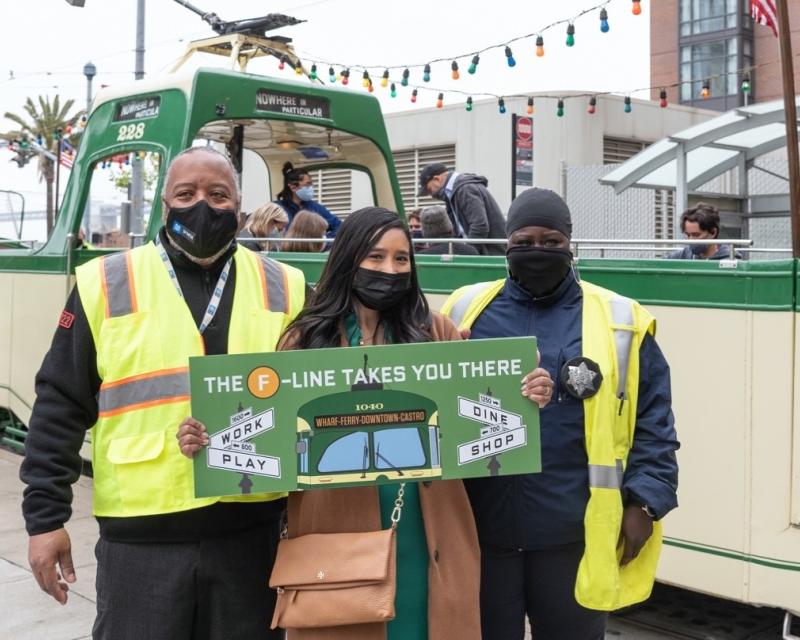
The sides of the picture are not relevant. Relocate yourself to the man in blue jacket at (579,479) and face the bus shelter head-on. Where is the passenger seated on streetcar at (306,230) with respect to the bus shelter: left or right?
left

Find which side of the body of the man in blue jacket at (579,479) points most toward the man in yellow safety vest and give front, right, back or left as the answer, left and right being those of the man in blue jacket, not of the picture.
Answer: right

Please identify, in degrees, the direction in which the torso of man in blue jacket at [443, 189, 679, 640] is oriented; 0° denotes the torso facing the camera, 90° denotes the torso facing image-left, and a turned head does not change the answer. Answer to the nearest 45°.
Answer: approximately 0°

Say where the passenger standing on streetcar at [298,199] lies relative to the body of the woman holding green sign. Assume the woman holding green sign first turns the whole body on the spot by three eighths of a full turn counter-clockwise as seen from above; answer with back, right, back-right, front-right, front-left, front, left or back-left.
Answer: front-left

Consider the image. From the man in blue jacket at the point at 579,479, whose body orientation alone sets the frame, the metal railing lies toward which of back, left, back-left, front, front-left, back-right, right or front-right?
back

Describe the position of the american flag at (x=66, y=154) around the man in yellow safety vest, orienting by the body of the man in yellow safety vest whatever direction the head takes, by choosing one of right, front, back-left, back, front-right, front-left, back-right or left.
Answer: back

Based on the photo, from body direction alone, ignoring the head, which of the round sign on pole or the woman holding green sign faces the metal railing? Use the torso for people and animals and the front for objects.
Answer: the round sign on pole
